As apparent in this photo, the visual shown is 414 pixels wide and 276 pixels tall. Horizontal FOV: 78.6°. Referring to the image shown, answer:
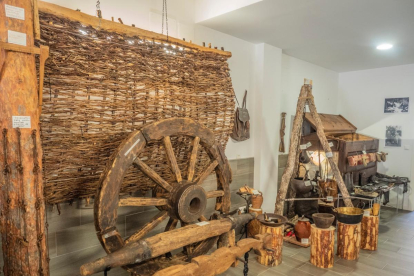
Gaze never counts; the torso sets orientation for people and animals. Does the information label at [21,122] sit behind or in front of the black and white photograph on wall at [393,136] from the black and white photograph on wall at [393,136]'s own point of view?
in front

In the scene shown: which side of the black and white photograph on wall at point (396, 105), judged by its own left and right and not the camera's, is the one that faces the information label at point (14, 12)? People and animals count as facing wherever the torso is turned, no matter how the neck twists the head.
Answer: front

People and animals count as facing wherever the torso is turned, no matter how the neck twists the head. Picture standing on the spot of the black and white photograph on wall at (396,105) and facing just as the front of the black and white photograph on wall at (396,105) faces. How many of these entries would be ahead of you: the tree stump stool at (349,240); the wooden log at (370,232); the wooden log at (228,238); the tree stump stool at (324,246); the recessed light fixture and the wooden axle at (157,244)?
6

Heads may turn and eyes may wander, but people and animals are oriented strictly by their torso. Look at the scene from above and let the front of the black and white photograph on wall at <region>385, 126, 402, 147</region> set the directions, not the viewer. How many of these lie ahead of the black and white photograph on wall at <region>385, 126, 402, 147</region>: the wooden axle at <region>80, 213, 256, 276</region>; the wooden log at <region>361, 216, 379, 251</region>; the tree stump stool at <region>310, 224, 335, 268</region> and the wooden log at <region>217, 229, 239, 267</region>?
4

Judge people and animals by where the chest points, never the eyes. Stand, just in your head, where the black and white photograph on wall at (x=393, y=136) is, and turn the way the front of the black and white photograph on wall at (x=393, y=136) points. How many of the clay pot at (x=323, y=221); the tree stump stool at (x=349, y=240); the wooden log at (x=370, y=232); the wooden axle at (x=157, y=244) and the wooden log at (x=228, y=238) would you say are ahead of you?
5

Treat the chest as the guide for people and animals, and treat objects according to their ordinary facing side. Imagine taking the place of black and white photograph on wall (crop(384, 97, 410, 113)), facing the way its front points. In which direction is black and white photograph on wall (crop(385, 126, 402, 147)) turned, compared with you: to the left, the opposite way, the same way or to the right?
the same way

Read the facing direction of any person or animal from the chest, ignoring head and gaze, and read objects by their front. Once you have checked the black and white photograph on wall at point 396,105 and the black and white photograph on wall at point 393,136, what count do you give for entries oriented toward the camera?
2

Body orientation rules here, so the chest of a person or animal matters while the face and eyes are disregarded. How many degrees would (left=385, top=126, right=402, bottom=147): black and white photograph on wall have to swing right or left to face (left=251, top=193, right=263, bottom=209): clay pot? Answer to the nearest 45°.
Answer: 0° — it already faces it

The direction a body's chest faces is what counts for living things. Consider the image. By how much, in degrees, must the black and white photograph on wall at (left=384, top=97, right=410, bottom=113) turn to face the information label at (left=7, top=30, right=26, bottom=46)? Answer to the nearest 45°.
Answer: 0° — it already faces it

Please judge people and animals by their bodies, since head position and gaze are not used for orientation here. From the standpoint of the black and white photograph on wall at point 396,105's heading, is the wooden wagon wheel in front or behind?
in front

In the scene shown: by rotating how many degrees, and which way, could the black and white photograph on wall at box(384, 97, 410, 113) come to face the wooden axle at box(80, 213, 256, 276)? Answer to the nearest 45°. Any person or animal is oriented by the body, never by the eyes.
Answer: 0° — it already faces it

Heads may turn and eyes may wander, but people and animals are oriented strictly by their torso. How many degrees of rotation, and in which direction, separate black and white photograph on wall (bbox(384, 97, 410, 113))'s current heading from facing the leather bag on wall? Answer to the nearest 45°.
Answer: approximately 45° to its right

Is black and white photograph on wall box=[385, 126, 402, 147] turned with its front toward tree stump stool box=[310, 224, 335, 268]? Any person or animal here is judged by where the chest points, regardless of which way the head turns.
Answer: yes

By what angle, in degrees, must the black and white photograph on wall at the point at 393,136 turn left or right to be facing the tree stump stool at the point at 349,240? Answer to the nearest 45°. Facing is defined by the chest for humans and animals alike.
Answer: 0° — it already faces it

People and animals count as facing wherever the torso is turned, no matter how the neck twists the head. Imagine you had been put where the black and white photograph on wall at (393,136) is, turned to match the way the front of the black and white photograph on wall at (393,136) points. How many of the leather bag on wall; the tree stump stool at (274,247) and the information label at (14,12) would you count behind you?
0

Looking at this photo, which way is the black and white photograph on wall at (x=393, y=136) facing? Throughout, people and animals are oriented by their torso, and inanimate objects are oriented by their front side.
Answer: toward the camera

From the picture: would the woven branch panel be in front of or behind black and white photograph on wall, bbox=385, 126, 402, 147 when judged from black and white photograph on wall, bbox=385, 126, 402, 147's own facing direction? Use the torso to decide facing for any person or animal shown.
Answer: in front

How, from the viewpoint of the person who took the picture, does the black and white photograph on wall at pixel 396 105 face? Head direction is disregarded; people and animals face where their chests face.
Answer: facing the viewer
